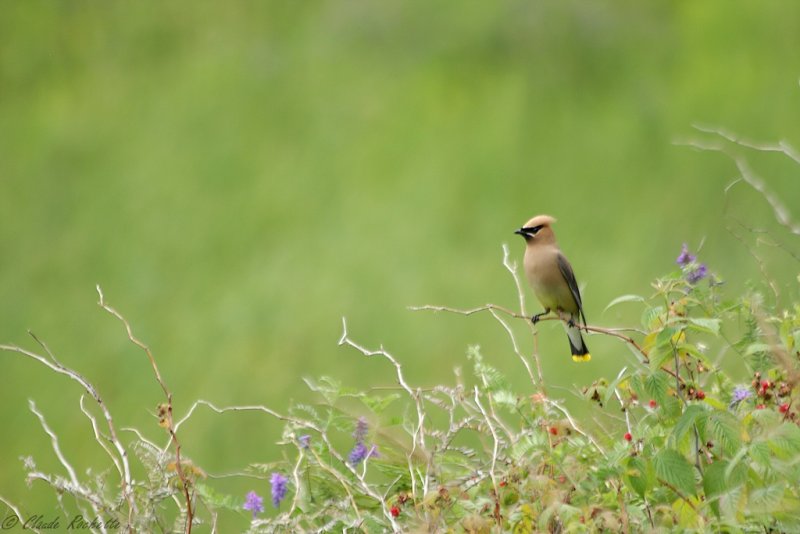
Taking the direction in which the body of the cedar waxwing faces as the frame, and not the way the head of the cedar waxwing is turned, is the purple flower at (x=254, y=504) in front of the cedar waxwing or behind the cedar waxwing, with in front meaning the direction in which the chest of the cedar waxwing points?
in front

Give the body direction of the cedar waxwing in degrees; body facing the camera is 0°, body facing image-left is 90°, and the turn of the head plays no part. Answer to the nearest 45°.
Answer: approximately 45°
